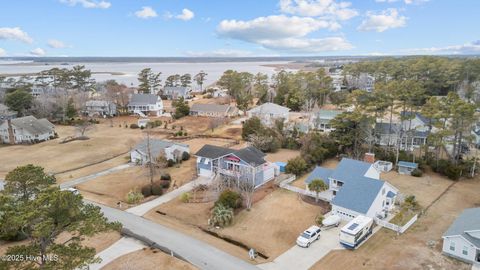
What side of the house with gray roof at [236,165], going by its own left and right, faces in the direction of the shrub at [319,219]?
left

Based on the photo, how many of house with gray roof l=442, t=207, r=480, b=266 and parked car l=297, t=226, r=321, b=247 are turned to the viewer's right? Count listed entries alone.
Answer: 0

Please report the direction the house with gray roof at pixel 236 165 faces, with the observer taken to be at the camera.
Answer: facing the viewer and to the left of the viewer

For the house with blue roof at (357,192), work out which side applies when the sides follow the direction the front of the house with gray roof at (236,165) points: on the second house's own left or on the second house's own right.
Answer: on the second house's own left

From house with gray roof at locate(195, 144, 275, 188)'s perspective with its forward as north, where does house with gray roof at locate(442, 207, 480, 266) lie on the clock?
house with gray roof at locate(442, 207, 480, 266) is roughly at 9 o'clock from house with gray roof at locate(195, 144, 275, 188).

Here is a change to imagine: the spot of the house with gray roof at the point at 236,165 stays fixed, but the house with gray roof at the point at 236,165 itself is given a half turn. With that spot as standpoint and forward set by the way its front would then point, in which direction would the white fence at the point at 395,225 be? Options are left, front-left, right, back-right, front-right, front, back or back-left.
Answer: right

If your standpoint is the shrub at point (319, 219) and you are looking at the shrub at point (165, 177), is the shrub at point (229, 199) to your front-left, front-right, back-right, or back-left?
front-left
